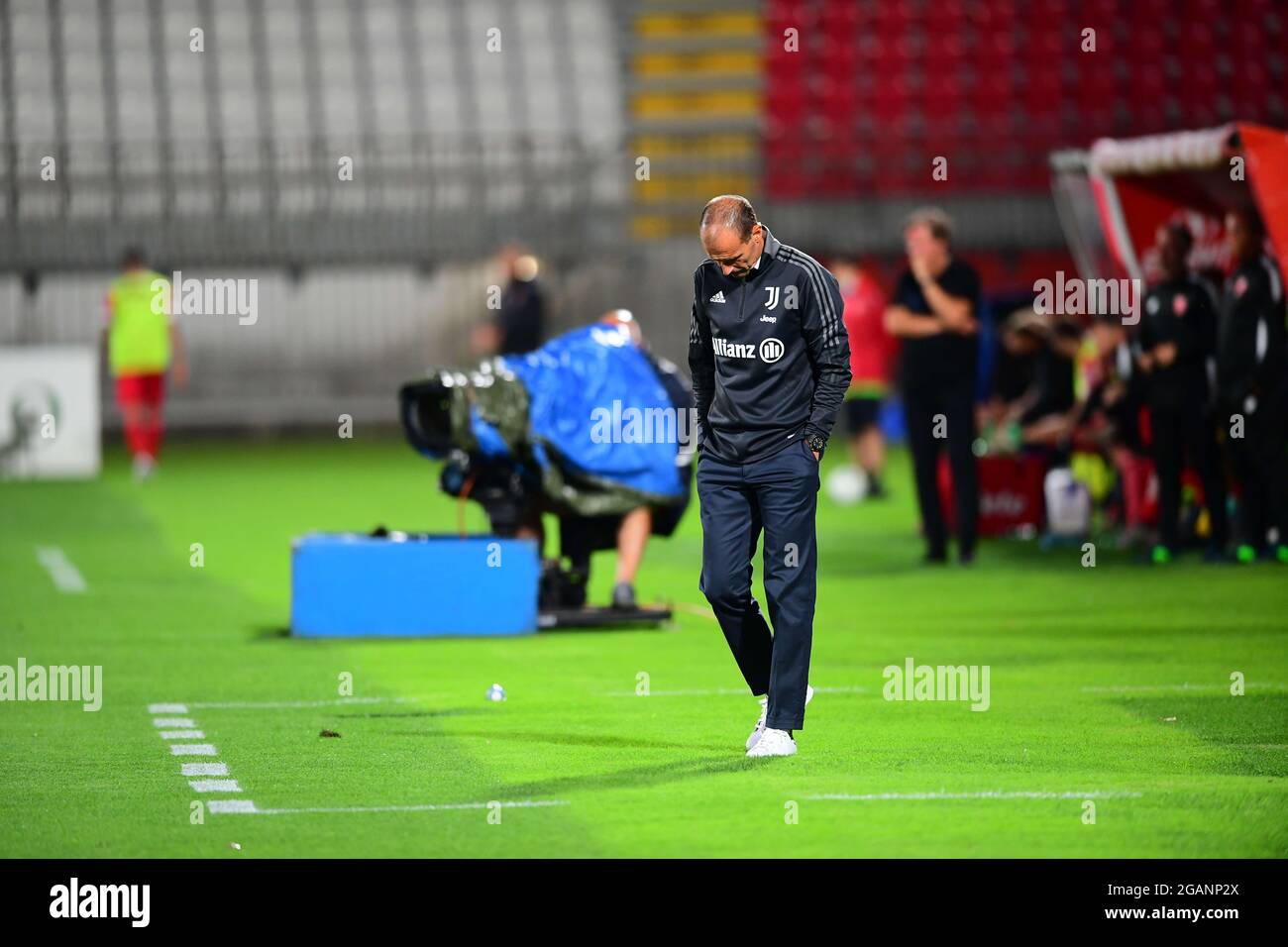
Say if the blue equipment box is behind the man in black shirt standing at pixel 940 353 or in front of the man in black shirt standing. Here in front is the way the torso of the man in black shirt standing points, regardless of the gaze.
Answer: in front

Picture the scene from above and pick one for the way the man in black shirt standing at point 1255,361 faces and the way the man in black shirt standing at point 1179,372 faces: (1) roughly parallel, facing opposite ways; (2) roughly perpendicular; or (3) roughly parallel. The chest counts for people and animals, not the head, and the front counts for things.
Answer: roughly parallel

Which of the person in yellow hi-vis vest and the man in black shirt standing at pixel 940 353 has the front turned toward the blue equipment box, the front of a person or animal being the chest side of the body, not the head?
the man in black shirt standing

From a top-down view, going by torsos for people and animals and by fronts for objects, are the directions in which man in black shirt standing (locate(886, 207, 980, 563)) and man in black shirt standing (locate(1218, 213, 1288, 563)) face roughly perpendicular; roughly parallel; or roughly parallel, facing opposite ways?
roughly parallel

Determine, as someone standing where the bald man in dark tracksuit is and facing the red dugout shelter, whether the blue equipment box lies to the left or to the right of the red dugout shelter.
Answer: left

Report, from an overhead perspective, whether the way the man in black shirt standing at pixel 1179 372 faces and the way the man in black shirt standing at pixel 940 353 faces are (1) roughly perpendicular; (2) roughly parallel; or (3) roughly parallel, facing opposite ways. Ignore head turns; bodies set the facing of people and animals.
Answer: roughly parallel

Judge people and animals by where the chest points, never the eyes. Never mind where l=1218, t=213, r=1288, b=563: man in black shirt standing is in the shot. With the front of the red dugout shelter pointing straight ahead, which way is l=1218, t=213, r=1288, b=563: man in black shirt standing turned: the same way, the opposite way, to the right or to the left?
the same way

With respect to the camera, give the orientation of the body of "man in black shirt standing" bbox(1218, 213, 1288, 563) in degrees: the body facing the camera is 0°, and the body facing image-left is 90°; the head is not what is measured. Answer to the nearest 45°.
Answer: approximately 45°

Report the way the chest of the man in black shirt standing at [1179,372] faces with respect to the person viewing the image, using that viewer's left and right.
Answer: facing the viewer and to the left of the viewer

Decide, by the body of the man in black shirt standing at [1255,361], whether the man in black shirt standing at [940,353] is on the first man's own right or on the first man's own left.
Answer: on the first man's own right

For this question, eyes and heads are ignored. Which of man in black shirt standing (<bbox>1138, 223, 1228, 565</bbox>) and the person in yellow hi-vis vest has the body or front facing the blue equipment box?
the man in black shirt standing

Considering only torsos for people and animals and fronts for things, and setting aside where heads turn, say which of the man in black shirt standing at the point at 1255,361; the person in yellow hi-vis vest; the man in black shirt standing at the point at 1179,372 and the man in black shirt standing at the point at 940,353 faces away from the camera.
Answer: the person in yellow hi-vis vest

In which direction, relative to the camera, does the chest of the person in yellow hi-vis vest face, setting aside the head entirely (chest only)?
away from the camera

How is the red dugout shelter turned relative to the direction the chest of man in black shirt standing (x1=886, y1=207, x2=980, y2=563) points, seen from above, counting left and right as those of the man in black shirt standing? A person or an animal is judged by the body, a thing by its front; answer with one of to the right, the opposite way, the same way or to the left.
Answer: the same way

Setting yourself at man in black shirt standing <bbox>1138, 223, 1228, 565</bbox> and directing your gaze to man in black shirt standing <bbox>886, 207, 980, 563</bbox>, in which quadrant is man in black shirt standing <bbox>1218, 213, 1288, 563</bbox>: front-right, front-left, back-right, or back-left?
back-left

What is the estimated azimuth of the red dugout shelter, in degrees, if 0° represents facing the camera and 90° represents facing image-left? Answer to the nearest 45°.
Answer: approximately 45°

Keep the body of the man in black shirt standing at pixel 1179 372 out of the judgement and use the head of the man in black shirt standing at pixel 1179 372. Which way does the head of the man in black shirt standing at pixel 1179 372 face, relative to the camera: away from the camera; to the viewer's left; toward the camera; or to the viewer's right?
toward the camera
